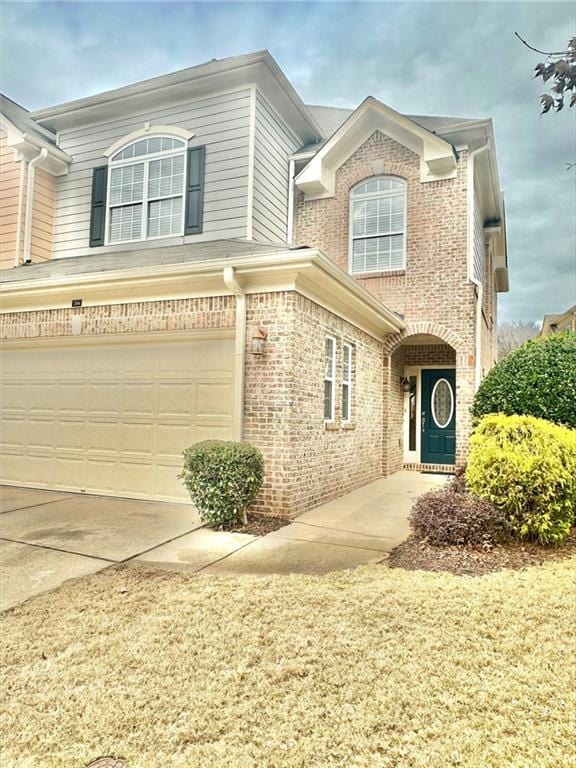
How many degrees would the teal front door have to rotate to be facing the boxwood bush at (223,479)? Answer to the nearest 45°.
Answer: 0° — it already faces it

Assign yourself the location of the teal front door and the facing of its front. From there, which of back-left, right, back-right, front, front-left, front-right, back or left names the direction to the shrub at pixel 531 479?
front

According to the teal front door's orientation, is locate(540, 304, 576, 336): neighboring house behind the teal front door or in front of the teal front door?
behind

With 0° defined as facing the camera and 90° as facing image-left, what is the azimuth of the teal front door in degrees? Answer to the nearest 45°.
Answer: approximately 0°

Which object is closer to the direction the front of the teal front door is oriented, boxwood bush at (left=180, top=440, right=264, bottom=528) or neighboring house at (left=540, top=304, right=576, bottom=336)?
the boxwood bush

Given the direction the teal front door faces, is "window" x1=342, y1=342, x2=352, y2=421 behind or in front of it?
in front

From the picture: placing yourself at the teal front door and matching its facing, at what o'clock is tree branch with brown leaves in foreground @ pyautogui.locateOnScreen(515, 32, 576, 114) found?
The tree branch with brown leaves in foreground is roughly at 12 o'clock from the teal front door.

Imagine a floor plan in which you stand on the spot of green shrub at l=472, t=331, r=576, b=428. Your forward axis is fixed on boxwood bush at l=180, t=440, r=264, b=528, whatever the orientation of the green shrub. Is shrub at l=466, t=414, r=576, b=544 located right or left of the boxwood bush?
left

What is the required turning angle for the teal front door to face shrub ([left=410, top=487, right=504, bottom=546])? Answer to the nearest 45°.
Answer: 0° — it already faces it
